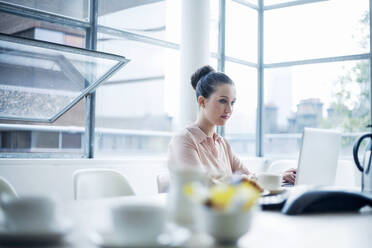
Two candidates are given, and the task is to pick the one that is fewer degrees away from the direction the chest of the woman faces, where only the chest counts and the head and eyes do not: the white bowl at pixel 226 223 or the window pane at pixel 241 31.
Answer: the white bowl

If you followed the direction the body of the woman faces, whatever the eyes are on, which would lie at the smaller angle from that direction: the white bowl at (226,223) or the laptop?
the laptop

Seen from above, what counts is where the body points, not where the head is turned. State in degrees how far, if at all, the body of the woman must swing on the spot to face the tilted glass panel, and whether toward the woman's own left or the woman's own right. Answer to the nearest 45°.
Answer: approximately 135° to the woman's own right

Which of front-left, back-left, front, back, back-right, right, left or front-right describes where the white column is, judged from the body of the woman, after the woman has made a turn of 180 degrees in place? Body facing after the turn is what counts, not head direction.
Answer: front-right

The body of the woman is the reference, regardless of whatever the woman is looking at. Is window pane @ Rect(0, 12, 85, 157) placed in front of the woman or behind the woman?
behind

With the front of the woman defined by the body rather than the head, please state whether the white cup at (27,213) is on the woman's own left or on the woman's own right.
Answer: on the woman's own right

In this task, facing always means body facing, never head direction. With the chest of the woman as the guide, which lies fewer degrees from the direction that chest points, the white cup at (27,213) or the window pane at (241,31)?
the white cup

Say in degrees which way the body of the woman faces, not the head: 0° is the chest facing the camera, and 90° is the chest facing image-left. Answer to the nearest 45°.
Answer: approximately 315°

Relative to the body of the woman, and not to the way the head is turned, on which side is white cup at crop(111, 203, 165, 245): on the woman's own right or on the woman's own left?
on the woman's own right

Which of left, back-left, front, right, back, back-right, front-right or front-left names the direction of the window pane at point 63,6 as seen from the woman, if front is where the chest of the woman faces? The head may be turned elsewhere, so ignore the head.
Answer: back

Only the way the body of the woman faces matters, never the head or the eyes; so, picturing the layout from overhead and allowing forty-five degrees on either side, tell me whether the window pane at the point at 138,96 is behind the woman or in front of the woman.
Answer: behind

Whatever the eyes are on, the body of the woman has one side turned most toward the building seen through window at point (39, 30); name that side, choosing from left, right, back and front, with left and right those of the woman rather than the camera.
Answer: back

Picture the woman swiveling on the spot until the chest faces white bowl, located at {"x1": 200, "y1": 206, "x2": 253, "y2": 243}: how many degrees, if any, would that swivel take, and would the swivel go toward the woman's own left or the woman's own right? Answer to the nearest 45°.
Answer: approximately 45° to the woman's own right
